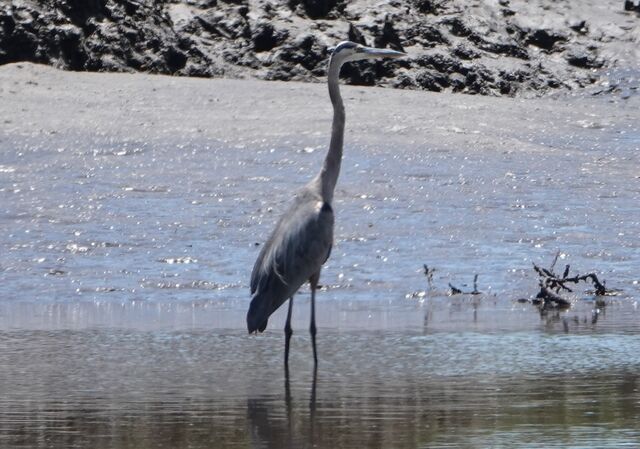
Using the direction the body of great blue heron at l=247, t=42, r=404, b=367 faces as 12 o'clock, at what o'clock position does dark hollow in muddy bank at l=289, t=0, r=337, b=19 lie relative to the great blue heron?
The dark hollow in muddy bank is roughly at 9 o'clock from the great blue heron.

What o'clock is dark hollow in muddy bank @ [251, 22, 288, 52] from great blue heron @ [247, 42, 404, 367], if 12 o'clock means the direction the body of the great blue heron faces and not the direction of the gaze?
The dark hollow in muddy bank is roughly at 9 o'clock from the great blue heron.

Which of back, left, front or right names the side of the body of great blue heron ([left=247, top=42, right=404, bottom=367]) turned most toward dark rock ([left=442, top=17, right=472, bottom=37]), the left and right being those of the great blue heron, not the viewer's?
left

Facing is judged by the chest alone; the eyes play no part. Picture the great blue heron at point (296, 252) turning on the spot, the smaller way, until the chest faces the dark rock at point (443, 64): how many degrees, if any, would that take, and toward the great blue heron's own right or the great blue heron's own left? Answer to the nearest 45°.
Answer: approximately 90° to the great blue heron's own left

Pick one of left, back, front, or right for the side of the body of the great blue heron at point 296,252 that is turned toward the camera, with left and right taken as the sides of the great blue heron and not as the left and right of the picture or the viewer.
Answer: right

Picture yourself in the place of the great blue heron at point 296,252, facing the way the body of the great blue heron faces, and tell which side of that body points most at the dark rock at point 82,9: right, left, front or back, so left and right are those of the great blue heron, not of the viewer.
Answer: left

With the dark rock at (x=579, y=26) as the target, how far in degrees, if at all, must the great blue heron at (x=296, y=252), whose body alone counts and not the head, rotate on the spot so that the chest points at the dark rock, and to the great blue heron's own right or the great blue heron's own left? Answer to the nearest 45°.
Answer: approximately 90° to the great blue heron's own left

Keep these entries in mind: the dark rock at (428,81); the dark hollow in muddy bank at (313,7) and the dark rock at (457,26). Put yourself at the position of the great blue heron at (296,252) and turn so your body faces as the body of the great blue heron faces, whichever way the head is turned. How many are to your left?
3
